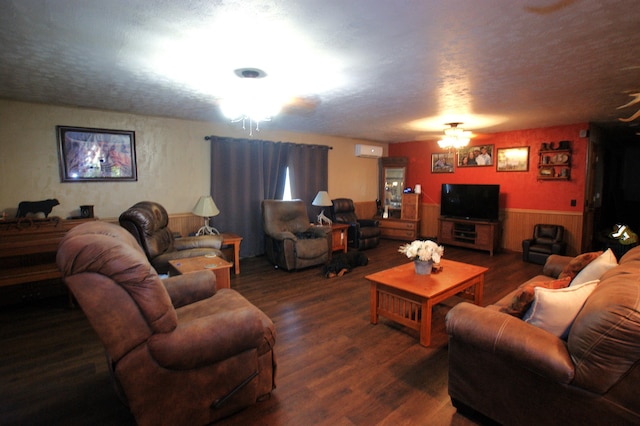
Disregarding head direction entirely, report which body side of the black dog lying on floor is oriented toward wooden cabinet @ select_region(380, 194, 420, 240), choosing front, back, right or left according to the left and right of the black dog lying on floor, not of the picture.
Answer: back

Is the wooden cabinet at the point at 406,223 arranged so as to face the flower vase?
yes

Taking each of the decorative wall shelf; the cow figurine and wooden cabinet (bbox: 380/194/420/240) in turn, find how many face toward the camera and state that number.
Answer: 2

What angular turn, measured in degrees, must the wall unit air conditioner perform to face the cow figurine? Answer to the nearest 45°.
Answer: approximately 90° to its right

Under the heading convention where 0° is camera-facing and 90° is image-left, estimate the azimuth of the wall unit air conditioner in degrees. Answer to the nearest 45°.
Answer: approximately 315°

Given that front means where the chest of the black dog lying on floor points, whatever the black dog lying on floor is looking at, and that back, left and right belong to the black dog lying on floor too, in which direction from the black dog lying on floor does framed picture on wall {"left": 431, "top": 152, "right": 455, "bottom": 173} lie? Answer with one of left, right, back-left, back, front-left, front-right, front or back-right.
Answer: back

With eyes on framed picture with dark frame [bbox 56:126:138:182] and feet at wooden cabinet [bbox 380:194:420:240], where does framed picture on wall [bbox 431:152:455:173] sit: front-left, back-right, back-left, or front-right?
back-left

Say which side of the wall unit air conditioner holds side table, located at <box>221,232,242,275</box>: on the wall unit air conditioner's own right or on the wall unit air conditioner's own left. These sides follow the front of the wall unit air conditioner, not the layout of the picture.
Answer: on the wall unit air conditioner's own right
